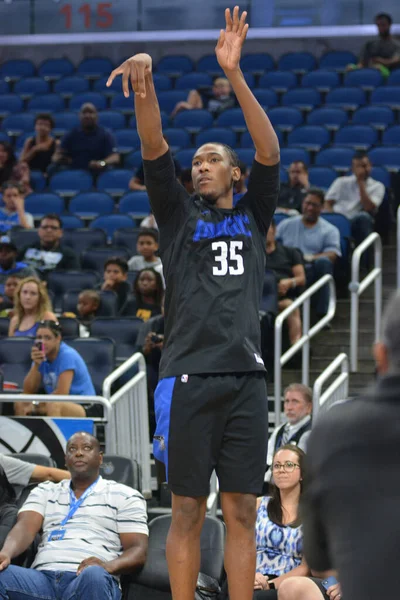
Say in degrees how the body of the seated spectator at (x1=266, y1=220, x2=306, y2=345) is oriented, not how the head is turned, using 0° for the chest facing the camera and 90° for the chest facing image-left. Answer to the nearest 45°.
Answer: approximately 45°

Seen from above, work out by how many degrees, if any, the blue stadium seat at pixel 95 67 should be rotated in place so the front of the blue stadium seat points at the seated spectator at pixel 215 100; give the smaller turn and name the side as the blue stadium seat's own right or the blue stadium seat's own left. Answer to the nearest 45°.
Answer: approximately 45° to the blue stadium seat's own left

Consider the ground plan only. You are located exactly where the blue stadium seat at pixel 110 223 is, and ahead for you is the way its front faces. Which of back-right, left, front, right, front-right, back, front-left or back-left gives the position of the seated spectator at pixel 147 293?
front

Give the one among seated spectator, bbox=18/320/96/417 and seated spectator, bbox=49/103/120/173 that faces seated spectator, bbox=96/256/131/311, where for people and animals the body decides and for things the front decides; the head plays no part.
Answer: seated spectator, bbox=49/103/120/173

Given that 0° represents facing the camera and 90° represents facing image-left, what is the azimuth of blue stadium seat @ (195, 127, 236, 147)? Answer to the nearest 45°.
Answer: approximately 0°

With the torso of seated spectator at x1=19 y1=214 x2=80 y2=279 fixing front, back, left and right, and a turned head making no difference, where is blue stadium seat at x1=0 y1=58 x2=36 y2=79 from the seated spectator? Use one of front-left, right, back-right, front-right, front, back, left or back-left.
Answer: back

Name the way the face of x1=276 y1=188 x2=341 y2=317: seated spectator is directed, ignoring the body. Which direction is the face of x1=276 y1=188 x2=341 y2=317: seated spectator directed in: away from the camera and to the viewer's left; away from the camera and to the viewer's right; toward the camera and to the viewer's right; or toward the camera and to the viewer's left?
toward the camera and to the viewer's left

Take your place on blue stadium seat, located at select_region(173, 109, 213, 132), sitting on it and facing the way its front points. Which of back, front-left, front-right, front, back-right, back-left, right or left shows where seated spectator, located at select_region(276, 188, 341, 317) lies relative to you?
front

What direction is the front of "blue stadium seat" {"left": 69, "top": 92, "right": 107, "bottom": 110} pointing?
toward the camera

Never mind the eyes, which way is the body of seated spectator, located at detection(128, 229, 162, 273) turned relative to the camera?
toward the camera

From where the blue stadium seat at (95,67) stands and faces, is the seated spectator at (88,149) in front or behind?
in front

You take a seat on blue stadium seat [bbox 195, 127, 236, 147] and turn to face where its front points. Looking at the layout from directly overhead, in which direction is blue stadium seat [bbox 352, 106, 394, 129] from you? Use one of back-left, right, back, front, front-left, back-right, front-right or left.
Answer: left

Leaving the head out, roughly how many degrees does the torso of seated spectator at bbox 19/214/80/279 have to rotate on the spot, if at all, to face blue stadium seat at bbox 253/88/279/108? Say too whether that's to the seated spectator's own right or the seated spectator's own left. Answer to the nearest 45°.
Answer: approximately 135° to the seated spectator's own left

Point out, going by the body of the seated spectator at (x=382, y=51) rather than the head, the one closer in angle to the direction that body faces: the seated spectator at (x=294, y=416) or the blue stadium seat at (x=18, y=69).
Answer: the seated spectator

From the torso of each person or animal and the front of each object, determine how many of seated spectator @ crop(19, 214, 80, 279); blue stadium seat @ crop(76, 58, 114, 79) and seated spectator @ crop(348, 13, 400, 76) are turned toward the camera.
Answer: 3

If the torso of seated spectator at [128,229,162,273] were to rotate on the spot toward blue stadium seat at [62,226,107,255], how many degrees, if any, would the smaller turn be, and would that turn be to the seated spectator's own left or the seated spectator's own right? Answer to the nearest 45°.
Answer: approximately 135° to the seated spectator's own right

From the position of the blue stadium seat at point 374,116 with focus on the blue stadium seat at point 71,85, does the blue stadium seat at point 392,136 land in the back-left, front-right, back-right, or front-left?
back-left

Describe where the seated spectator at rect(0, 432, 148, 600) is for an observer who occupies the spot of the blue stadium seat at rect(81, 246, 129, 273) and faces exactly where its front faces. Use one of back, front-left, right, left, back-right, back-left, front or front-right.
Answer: front

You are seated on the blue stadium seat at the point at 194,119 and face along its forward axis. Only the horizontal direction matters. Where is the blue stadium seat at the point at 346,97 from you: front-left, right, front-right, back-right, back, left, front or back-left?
left
